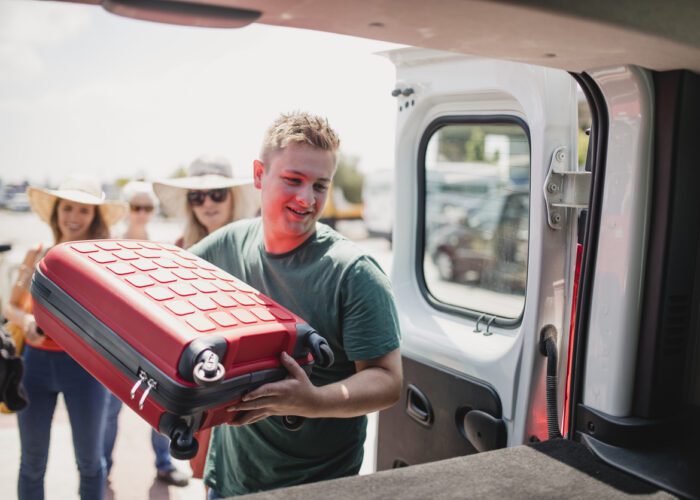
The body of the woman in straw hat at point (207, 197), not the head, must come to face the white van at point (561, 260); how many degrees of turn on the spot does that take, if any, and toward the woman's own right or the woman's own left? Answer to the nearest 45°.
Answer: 0° — they already face it

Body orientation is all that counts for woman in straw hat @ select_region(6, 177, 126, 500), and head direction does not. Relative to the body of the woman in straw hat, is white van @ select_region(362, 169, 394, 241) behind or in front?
behind

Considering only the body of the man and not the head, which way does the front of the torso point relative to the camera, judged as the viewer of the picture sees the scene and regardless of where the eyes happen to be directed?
toward the camera

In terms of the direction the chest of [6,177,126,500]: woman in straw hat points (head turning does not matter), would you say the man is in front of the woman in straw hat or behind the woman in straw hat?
in front

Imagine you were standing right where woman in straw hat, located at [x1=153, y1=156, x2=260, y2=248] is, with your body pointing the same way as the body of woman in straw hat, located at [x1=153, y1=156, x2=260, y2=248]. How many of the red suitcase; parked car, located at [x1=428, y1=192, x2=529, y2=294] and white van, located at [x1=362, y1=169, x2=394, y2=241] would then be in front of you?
1

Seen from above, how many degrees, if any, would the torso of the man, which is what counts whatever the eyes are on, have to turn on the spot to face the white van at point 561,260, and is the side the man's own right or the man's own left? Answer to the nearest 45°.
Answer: approximately 45° to the man's own left

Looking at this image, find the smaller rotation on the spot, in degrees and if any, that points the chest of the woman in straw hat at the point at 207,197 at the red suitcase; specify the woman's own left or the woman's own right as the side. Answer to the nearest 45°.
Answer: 0° — they already face it

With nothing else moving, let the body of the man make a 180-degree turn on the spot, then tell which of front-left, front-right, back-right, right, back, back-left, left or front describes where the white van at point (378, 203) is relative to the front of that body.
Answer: front

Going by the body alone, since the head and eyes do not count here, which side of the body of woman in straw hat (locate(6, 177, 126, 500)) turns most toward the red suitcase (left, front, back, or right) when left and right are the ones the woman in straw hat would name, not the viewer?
front

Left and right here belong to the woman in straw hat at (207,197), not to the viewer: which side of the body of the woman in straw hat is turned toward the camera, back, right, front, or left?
front

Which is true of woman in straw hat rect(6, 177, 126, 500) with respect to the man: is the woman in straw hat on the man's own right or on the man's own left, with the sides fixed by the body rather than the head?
on the man's own right

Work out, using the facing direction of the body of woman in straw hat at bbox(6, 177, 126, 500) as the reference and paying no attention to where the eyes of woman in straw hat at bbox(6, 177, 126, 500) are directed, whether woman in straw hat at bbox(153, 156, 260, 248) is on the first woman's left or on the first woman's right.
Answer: on the first woman's left
